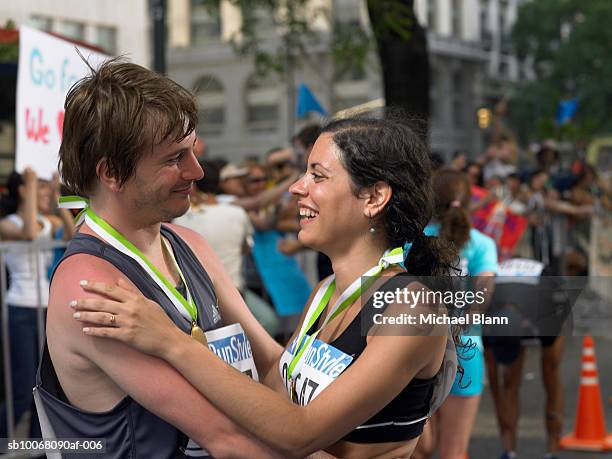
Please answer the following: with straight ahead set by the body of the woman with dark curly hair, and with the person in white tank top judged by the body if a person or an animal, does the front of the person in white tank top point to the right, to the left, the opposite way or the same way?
to the left

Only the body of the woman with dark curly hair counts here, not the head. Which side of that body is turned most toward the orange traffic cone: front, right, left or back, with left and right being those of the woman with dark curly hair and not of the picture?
back

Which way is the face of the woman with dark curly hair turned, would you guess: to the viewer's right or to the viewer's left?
to the viewer's left

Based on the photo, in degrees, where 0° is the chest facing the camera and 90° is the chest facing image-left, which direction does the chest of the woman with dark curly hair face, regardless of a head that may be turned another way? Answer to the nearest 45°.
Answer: approximately 45°

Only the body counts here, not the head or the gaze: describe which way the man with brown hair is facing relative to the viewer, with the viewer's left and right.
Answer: facing the viewer and to the right of the viewer

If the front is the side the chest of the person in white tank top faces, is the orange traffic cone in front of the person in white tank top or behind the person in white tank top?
in front

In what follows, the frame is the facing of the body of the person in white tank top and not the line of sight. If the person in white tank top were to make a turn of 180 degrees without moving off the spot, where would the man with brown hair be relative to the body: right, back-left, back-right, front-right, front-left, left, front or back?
back-left

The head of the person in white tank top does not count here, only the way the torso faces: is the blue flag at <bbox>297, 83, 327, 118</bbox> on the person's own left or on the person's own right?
on the person's own left

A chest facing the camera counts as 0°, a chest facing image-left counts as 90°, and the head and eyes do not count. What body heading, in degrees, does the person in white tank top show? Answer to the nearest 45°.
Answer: approximately 315°
